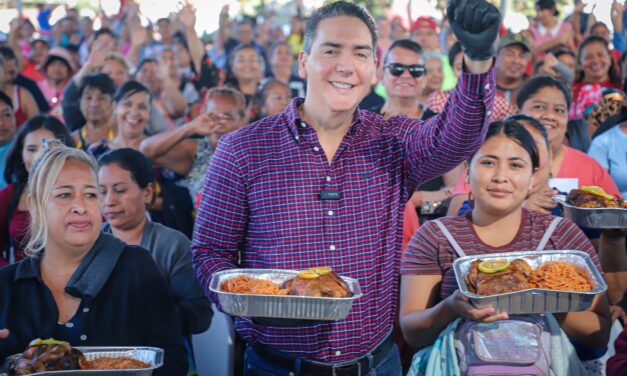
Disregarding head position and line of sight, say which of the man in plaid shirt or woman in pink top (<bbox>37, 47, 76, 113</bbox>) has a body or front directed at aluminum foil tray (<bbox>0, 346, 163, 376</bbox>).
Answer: the woman in pink top

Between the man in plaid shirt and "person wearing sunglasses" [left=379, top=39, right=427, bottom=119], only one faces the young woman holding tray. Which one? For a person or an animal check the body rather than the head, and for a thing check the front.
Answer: the person wearing sunglasses

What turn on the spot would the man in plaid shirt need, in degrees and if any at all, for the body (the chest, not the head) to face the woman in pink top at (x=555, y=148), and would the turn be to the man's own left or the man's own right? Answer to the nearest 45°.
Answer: approximately 135° to the man's own left

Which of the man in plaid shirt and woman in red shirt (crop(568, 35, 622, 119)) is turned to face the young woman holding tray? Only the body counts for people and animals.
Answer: the woman in red shirt

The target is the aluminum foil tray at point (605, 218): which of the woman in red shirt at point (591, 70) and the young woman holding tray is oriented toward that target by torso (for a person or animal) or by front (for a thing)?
the woman in red shirt

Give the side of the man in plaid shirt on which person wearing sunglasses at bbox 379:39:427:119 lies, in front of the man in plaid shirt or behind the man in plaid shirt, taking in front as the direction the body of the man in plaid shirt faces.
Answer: behind

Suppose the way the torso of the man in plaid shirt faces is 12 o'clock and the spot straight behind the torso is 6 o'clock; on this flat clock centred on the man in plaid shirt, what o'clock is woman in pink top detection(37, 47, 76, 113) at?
The woman in pink top is roughly at 5 o'clock from the man in plaid shirt.

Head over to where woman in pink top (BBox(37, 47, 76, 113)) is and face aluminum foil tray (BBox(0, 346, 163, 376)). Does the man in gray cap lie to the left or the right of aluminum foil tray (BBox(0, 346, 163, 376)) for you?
left

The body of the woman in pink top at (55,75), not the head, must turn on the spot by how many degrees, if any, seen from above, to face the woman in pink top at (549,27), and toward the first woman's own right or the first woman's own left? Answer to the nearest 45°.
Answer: approximately 90° to the first woman's own left

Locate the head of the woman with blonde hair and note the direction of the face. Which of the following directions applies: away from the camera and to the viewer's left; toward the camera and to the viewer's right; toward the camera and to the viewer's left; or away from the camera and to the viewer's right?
toward the camera and to the viewer's right

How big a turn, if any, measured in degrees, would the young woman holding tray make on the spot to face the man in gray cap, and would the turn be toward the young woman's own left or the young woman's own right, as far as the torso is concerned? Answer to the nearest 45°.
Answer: approximately 180°
